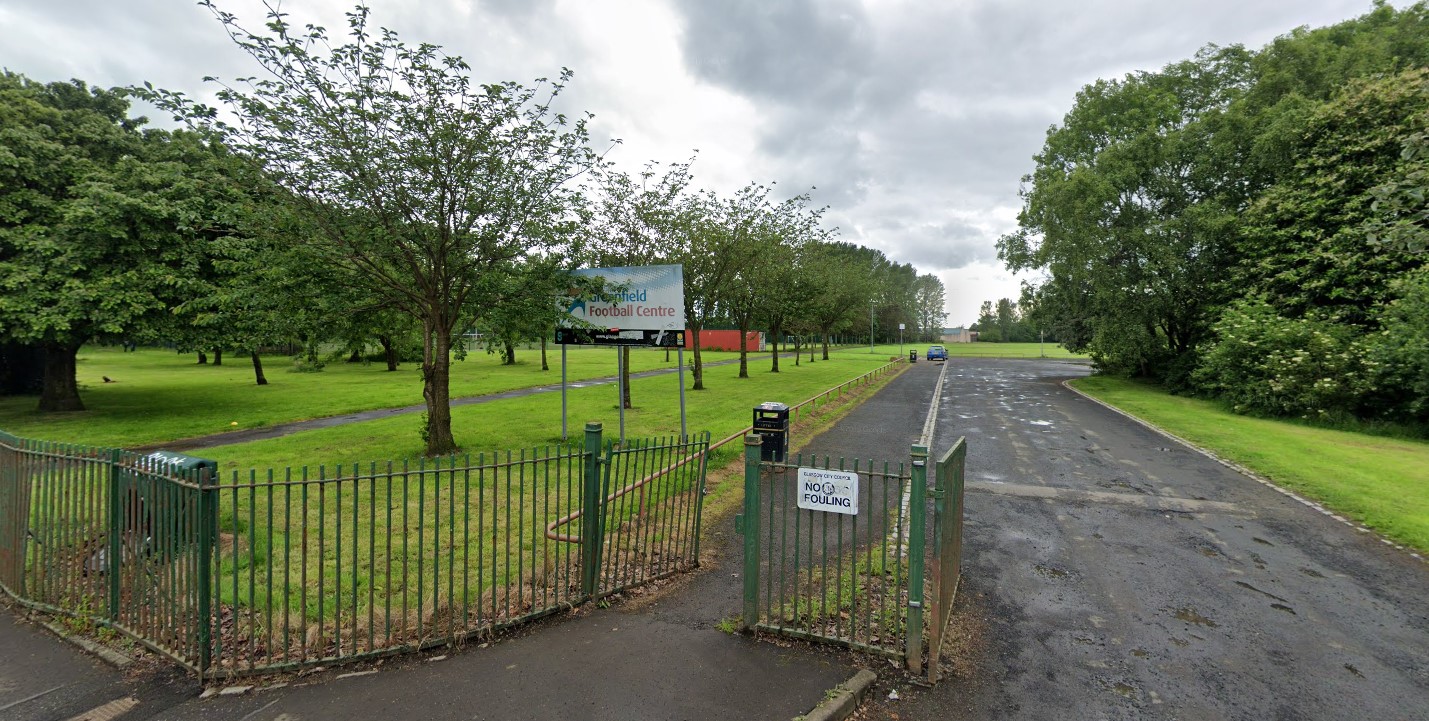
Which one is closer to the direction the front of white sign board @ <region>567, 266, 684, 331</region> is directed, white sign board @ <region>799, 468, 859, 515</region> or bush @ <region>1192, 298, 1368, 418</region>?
the white sign board

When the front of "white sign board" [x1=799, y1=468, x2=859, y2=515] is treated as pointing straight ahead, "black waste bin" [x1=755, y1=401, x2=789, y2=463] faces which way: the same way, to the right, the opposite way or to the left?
the same way

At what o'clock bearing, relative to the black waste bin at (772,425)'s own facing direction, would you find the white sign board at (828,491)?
The white sign board is roughly at 12 o'clock from the black waste bin.

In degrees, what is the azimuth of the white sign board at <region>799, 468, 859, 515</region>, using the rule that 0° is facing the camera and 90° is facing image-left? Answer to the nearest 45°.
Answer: approximately 0°

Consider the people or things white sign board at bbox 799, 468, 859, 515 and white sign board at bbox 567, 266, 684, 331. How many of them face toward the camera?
2

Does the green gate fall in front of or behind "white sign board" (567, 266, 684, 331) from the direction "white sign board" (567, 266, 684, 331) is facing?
in front

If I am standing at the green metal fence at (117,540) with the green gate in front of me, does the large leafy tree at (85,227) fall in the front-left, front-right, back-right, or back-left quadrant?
back-left

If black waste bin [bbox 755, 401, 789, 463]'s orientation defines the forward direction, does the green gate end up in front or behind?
in front

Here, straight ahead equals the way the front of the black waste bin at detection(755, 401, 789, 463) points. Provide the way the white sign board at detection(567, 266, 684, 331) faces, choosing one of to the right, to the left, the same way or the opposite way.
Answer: the same way

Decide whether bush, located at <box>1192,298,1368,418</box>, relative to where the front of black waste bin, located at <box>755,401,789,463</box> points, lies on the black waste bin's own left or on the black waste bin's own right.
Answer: on the black waste bin's own left

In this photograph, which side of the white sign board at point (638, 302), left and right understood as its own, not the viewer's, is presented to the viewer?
front

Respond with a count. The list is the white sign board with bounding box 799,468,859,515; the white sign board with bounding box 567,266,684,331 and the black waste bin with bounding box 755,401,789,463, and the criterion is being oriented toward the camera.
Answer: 3

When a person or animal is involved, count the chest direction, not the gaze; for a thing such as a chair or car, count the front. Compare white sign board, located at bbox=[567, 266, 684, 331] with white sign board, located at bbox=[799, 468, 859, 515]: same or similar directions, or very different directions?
same or similar directions

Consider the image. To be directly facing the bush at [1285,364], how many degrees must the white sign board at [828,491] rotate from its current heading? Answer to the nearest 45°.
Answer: approximately 135° to its left

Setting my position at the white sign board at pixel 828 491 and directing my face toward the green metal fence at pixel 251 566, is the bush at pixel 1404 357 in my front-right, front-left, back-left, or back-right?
back-right

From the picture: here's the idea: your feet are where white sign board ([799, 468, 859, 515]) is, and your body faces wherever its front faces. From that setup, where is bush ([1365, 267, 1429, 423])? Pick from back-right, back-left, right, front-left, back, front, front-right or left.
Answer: back-left

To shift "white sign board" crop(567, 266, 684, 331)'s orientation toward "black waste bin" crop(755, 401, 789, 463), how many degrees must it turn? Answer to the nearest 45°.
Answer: approximately 45° to its left
